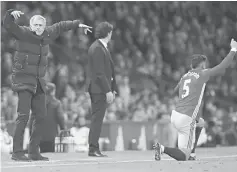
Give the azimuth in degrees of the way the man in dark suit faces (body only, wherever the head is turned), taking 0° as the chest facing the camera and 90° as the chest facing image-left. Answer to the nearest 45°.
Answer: approximately 270°

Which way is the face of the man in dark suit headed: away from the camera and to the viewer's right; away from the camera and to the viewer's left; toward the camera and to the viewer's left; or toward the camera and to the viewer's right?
away from the camera and to the viewer's right
